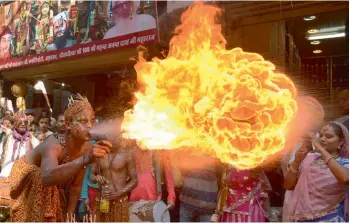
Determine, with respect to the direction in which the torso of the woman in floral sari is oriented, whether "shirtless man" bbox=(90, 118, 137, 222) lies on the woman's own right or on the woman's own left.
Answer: on the woman's own right

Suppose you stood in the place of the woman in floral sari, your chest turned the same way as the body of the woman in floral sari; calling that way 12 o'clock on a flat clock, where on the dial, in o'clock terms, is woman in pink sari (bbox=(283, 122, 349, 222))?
The woman in pink sari is roughly at 10 o'clock from the woman in floral sari.

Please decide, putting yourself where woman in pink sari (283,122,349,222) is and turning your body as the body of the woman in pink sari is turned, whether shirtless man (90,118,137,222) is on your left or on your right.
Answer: on your right

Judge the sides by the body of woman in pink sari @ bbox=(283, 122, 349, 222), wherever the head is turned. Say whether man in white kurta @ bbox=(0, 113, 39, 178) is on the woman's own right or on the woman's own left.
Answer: on the woman's own right

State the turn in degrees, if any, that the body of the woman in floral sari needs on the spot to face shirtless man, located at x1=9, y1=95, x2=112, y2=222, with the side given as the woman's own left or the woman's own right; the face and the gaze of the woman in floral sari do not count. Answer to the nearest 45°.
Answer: approximately 45° to the woman's own right

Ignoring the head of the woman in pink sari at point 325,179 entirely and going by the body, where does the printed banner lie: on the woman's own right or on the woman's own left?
on the woman's own right

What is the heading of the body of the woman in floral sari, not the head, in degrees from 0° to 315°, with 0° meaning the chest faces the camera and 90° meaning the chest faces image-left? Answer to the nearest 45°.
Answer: approximately 0°

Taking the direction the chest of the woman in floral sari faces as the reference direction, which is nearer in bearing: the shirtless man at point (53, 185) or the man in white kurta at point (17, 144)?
the shirtless man

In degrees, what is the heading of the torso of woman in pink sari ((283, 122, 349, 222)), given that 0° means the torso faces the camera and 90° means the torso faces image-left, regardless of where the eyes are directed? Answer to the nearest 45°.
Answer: approximately 45°
